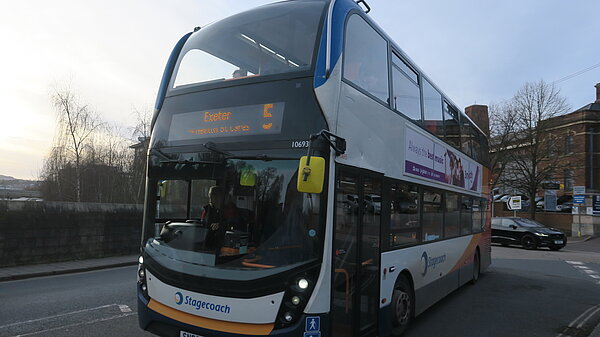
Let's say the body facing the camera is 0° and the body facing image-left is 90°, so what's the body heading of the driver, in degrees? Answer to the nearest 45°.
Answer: approximately 45°

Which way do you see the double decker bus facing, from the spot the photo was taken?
facing the viewer and to the left of the viewer

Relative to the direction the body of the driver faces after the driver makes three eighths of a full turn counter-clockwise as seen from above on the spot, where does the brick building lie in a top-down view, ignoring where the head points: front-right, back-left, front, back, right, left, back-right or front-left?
front-left

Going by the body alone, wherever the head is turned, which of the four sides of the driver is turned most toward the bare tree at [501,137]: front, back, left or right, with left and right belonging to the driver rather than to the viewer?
back

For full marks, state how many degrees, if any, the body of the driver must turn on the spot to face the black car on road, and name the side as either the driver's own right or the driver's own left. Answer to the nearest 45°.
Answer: approximately 180°

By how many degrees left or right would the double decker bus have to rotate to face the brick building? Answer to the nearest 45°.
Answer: approximately 180°

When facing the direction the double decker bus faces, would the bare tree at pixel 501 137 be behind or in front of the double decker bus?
behind
